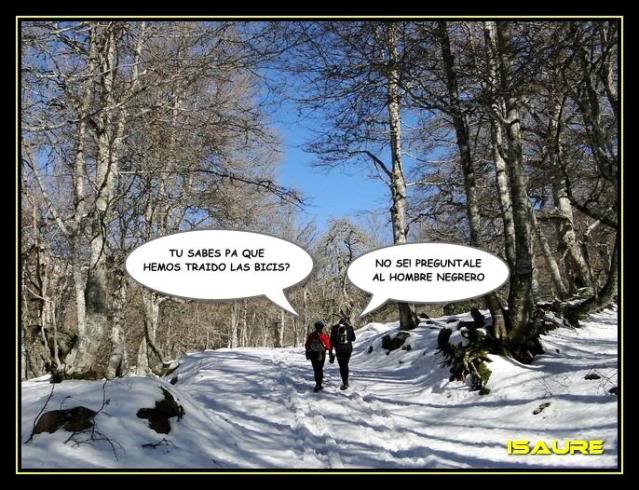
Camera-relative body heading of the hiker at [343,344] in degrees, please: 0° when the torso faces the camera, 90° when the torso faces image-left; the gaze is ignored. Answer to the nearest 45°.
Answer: approximately 180°

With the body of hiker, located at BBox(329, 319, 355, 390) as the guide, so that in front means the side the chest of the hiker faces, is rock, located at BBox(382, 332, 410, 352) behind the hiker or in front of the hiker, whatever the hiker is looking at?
in front

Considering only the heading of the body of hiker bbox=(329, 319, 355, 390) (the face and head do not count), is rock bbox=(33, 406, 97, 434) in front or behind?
behind

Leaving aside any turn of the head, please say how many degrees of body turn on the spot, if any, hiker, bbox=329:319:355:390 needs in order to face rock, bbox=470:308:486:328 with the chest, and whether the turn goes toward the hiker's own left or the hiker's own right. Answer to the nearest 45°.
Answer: approximately 90° to the hiker's own right
